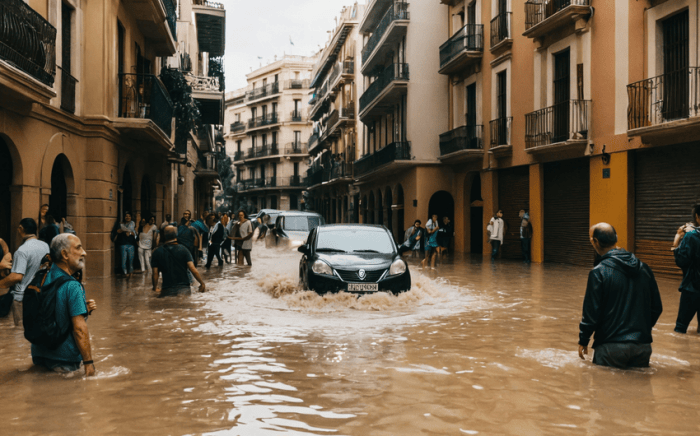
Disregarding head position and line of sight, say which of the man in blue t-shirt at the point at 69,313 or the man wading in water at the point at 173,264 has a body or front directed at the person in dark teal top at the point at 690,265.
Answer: the man in blue t-shirt

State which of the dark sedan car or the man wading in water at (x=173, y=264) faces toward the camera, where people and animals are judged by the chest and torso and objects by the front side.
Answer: the dark sedan car

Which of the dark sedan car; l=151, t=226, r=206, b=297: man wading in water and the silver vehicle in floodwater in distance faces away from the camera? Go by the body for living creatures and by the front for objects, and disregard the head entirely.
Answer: the man wading in water

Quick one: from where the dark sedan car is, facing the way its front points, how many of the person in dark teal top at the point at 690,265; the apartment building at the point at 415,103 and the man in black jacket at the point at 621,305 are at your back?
1

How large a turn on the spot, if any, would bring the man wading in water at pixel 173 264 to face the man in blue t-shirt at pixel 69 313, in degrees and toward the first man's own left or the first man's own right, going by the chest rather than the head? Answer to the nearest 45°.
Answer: approximately 180°

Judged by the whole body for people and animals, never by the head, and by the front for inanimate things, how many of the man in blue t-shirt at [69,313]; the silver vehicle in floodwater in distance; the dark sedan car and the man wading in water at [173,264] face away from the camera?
1

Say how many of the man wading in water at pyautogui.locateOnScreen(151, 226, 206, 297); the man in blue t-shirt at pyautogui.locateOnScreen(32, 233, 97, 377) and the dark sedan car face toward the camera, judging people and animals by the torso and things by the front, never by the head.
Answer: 1

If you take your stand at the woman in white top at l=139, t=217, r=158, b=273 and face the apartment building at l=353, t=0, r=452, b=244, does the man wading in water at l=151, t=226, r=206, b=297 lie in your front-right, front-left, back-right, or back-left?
back-right

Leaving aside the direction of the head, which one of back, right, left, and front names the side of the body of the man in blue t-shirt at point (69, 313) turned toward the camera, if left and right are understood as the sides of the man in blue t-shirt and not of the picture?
right

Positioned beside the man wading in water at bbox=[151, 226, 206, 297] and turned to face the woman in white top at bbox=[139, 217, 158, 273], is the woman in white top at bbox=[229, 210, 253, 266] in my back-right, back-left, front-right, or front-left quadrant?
front-right

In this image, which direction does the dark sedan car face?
toward the camera

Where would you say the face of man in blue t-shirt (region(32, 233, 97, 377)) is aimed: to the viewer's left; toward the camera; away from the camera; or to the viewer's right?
to the viewer's right

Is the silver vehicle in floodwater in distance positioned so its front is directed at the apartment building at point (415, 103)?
no

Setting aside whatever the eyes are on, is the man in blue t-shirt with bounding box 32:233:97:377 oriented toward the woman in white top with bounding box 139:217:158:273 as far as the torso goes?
no

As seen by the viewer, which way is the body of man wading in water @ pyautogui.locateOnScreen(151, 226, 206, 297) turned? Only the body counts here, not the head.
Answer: away from the camera

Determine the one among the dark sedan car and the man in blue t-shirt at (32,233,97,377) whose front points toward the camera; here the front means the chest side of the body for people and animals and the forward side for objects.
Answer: the dark sedan car
